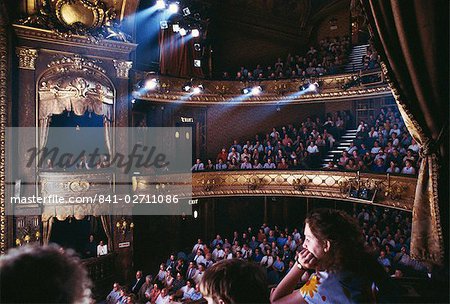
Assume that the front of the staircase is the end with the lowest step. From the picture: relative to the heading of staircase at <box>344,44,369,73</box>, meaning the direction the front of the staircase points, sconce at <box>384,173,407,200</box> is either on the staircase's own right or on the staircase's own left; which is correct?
on the staircase's own left

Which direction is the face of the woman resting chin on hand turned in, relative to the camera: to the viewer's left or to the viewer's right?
to the viewer's left

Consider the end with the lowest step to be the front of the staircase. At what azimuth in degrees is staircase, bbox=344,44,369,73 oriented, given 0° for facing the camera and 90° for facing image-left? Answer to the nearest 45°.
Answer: approximately 45°

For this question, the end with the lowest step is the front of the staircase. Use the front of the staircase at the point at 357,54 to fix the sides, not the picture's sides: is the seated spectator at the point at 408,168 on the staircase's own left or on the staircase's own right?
on the staircase's own left

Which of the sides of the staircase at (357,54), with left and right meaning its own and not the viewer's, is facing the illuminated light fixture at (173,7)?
front

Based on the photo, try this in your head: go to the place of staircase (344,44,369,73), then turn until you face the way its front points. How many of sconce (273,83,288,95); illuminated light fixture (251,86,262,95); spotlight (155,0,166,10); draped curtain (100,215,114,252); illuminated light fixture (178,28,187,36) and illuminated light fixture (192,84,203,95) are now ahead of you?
6

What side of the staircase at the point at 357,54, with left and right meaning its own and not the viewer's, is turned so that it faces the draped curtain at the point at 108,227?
front

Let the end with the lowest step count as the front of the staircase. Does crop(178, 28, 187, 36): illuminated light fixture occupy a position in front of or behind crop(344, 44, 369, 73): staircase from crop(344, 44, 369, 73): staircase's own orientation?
in front

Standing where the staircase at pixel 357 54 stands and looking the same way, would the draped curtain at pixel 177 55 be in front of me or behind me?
in front

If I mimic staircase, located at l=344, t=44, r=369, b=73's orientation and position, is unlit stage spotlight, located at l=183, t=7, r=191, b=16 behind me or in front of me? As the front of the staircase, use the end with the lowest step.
in front

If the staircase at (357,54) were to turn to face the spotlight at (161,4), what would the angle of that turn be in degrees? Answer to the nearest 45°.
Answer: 0° — it already faces it
